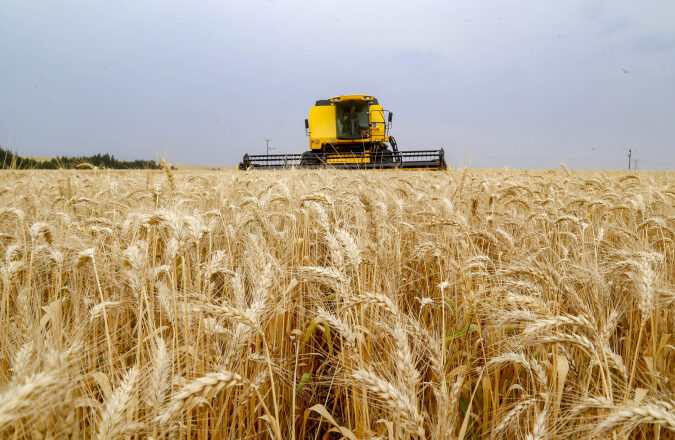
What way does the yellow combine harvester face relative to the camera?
toward the camera
